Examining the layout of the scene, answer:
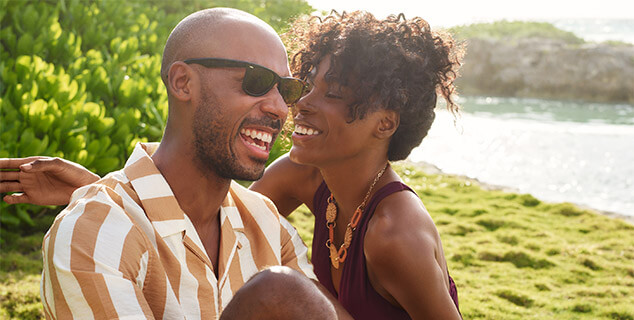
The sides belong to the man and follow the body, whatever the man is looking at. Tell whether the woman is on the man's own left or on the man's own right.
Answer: on the man's own left

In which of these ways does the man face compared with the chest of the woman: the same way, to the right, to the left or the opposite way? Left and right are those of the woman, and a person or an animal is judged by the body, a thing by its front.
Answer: to the left

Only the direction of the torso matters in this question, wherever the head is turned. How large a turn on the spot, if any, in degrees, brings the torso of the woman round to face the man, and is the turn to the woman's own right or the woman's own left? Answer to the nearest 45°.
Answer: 0° — they already face them

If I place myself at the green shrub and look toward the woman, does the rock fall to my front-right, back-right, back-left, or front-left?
back-left

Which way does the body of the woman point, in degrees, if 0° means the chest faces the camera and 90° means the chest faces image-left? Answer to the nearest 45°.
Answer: approximately 45°

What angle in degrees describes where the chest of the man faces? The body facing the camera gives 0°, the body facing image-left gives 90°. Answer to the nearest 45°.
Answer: approximately 315°

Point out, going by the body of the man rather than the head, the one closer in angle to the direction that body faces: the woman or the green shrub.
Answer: the woman

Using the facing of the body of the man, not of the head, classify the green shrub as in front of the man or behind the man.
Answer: behind

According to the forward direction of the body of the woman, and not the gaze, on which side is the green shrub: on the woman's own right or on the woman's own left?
on the woman's own right

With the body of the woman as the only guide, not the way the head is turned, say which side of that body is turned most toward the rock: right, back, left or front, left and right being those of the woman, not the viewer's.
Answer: back
